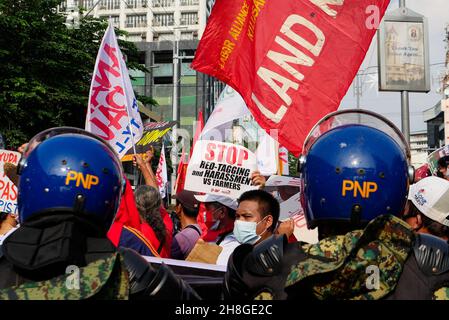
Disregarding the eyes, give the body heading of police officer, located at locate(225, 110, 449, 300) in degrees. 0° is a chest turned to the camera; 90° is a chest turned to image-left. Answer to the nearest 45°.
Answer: approximately 180°

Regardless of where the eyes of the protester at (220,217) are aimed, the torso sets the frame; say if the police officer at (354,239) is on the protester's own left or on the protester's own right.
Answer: on the protester's own left

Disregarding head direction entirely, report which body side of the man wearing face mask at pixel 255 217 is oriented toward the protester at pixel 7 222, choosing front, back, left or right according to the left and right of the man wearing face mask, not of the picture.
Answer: right

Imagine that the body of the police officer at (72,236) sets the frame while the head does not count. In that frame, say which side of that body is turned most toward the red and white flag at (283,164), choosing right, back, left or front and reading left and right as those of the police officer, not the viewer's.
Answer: front

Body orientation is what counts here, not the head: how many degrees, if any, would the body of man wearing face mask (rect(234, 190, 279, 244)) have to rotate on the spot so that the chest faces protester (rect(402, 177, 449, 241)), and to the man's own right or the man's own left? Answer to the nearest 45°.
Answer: approximately 135° to the man's own left

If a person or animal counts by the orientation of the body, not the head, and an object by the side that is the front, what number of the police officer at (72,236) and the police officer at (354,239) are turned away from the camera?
2

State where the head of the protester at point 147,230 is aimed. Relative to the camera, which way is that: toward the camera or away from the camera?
away from the camera

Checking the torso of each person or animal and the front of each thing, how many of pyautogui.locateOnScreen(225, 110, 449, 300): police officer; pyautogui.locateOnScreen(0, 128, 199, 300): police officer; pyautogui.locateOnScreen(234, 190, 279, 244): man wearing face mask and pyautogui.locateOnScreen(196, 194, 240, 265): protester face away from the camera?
2

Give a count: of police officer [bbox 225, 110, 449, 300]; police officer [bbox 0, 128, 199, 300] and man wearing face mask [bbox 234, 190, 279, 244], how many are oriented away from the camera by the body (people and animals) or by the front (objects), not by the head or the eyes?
2

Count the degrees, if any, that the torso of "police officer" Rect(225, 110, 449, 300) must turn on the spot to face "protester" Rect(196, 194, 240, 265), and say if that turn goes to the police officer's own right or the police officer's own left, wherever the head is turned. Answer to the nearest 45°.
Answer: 0° — they already face them

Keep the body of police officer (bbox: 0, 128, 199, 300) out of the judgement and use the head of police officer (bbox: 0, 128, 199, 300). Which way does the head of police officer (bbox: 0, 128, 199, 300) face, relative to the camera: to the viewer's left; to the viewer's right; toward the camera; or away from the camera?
away from the camera

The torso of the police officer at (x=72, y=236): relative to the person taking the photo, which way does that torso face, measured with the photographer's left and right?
facing away from the viewer
